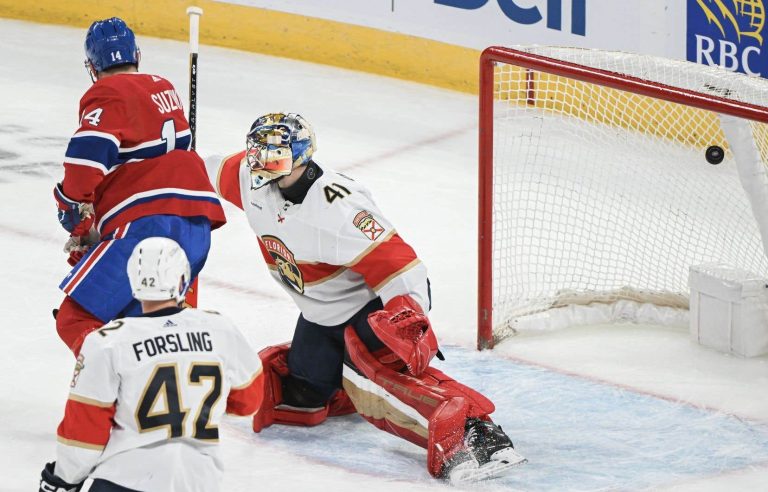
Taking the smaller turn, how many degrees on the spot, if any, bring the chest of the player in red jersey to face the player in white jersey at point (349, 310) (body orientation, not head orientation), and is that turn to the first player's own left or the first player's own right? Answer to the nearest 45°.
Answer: approximately 135° to the first player's own right

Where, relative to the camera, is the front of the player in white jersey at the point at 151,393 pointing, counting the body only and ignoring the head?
away from the camera

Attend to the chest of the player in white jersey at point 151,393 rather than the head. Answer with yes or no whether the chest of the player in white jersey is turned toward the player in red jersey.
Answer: yes

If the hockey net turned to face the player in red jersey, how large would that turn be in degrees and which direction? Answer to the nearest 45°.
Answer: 0° — it already faces them

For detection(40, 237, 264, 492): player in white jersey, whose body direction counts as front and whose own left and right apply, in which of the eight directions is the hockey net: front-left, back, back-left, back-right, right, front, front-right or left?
front-right

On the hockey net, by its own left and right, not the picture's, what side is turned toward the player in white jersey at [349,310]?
front

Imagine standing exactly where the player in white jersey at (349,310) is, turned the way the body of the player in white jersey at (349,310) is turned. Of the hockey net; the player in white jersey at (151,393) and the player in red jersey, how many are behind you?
1

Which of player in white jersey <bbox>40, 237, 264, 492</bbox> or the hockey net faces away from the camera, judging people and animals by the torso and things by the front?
the player in white jersey

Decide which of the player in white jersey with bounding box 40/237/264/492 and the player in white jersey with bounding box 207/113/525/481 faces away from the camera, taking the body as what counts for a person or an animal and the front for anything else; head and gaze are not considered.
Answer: the player in white jersey with bounding box 40/237/264/492

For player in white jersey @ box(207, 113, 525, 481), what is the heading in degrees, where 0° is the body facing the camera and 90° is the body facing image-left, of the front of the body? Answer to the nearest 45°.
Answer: approximately 45°

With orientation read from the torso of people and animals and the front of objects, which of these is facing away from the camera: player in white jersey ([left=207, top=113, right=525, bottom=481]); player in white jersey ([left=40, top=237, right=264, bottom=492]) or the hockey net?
player in white jersey ([left=40, top=237, right=264, bottom=492])
